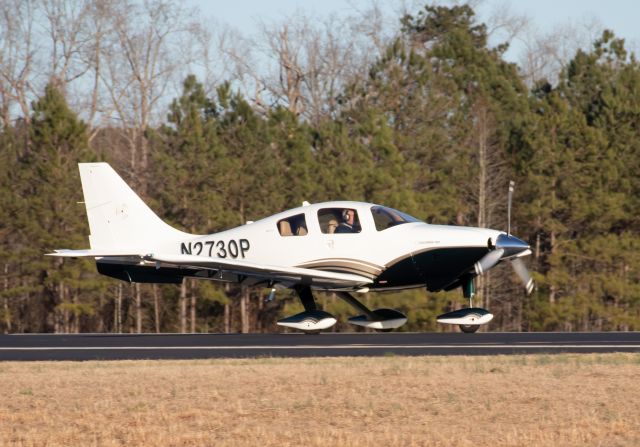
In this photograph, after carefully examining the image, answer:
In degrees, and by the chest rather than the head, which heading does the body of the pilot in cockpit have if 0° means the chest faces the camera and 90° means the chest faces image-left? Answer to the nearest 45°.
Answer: approximately 270°
